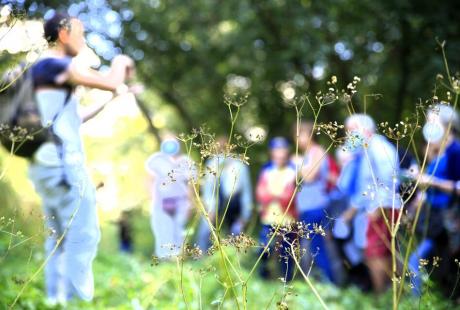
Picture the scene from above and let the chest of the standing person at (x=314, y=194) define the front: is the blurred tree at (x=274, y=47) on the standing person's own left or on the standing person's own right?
on the standing person's own right

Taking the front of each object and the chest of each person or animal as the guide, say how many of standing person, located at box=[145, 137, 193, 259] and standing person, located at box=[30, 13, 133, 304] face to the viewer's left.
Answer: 0

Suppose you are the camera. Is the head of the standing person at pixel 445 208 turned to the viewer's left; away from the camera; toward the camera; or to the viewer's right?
to the viewer's left

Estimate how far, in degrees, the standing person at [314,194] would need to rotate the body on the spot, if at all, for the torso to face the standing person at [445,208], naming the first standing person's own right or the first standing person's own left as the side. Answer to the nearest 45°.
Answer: approximately 135° to the first standing person's own left

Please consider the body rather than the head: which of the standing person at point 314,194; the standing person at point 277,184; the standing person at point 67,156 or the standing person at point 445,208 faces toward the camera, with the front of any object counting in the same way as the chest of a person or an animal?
the standing person at point 277,184

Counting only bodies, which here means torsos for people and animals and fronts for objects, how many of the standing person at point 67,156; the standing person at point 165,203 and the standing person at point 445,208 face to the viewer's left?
1

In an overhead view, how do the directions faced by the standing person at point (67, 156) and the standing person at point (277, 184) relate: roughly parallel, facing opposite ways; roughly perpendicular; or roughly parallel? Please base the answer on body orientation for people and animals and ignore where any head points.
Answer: roughly perpendicular

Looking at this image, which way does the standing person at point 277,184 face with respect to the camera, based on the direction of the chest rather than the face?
toward the camera

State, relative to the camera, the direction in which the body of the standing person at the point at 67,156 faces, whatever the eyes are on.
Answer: to the viewer's right

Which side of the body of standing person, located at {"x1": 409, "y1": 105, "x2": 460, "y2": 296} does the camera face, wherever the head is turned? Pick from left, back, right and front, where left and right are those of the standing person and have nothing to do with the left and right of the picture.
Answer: left

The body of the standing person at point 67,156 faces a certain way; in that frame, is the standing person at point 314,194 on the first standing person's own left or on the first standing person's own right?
on the first standing person's own left
